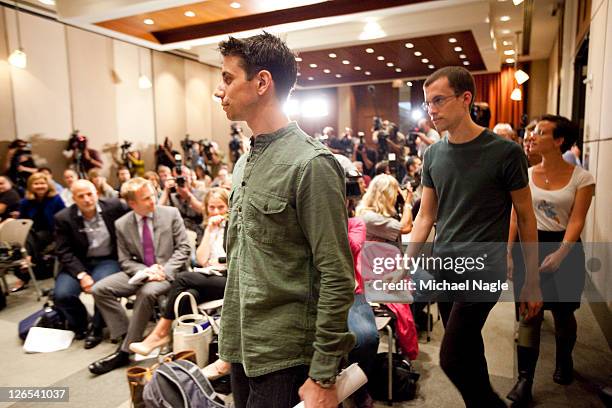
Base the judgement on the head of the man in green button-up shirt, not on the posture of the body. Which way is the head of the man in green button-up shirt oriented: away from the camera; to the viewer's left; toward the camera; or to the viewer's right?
to the viewer's left

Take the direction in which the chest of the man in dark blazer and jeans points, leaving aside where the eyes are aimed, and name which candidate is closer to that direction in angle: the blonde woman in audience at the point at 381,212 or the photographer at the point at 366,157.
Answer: the blonde woman in audience

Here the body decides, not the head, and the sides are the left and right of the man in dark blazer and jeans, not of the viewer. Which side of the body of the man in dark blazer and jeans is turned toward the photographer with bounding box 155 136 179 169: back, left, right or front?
back

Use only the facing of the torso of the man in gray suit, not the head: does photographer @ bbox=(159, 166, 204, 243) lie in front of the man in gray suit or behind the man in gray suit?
behind

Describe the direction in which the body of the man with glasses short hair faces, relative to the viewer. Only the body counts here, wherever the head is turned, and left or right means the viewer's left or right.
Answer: facing the viewer and to the left of the viewer

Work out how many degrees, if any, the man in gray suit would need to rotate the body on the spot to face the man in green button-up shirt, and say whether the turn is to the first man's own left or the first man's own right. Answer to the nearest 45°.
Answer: approximately 45° to the first man's own left

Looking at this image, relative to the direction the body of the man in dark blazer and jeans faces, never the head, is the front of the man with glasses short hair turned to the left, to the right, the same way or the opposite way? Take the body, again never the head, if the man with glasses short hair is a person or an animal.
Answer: to the right

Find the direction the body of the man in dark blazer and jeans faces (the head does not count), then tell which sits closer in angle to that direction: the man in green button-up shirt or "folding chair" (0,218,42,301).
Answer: the man in green button-up shirt

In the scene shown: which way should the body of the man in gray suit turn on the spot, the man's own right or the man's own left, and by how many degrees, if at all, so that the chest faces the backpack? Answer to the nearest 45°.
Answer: approximately 45° to the man's own left

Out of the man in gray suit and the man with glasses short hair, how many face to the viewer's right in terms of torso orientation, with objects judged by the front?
0

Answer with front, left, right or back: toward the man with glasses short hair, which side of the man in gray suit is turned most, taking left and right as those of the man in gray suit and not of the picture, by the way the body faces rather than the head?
left

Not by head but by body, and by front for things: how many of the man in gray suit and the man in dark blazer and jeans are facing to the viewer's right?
0

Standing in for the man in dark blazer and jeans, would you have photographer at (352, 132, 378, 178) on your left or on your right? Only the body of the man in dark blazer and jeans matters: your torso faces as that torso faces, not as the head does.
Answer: on your left

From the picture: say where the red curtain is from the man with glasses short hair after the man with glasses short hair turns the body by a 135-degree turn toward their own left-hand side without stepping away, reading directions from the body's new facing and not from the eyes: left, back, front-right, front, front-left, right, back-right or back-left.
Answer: left

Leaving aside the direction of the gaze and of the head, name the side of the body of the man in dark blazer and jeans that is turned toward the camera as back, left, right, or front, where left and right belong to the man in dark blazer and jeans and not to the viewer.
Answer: front

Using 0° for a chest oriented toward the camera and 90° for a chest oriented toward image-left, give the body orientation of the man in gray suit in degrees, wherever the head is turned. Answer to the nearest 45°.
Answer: approximately 45°

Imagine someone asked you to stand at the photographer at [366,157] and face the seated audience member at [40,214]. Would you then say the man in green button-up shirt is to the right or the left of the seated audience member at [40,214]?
left

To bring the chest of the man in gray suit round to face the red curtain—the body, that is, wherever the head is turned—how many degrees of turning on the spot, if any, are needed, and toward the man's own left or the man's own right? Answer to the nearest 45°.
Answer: approximately 135° to the man's own left
